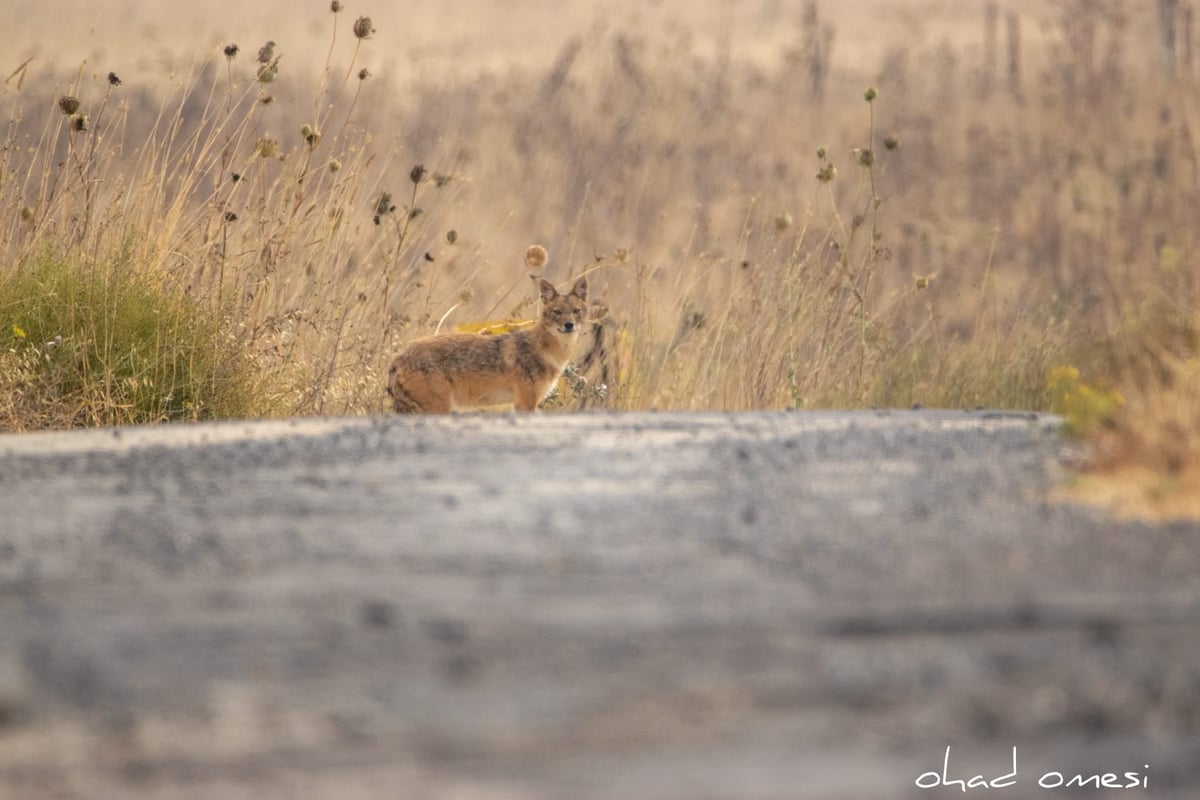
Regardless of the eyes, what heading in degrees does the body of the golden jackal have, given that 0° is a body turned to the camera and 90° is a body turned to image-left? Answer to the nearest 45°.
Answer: approximately 270°
